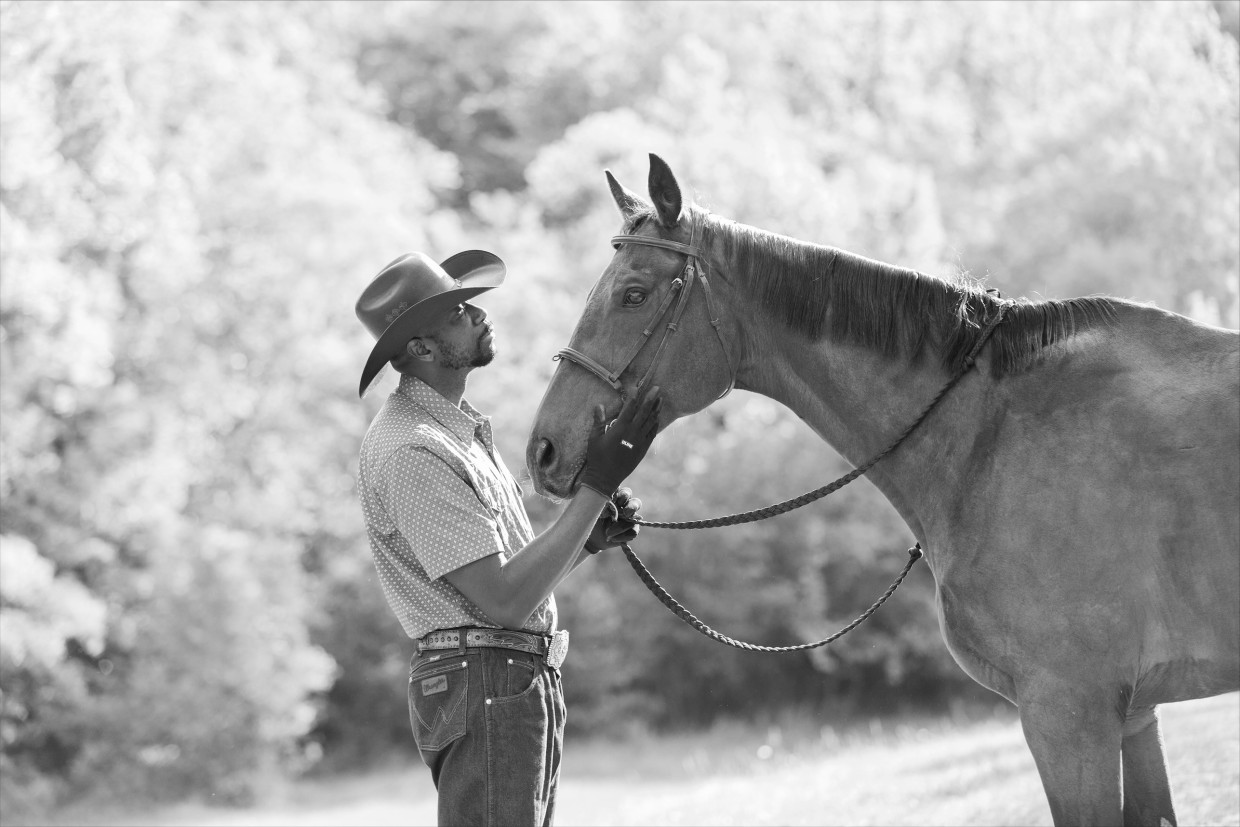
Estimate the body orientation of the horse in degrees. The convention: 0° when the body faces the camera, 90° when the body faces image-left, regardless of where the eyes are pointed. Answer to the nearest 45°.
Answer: approximately 90°

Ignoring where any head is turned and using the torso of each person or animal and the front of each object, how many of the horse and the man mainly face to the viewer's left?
1

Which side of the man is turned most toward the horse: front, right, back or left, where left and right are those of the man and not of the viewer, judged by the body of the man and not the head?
front

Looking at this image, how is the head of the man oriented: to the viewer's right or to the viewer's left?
to the viewer's right

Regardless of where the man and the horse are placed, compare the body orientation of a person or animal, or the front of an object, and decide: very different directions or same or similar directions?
very different directions

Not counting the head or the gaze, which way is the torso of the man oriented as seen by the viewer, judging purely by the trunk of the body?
to the viewer's right

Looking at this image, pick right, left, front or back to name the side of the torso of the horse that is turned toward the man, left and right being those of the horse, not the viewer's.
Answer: front
